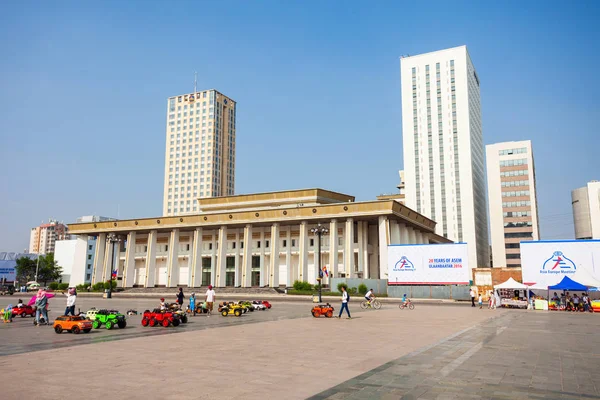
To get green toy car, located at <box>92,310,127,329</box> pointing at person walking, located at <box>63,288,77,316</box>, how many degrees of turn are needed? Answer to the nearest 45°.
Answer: approximately 180°

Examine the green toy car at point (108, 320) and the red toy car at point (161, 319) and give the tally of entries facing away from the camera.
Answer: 0

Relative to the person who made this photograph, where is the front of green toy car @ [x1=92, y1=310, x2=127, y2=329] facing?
facing the viewer and to the right of the viewer

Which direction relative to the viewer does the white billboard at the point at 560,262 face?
toward the camera

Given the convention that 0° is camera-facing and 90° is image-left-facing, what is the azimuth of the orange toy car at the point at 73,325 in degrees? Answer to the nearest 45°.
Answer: approximately 315°

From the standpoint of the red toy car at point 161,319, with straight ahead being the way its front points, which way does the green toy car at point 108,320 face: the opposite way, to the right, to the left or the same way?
the same way

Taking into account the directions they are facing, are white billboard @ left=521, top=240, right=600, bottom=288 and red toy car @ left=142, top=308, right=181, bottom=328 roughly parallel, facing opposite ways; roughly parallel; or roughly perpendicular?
roughly perpendicular

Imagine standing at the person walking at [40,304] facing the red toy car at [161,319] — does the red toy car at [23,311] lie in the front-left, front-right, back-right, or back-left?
back-left
